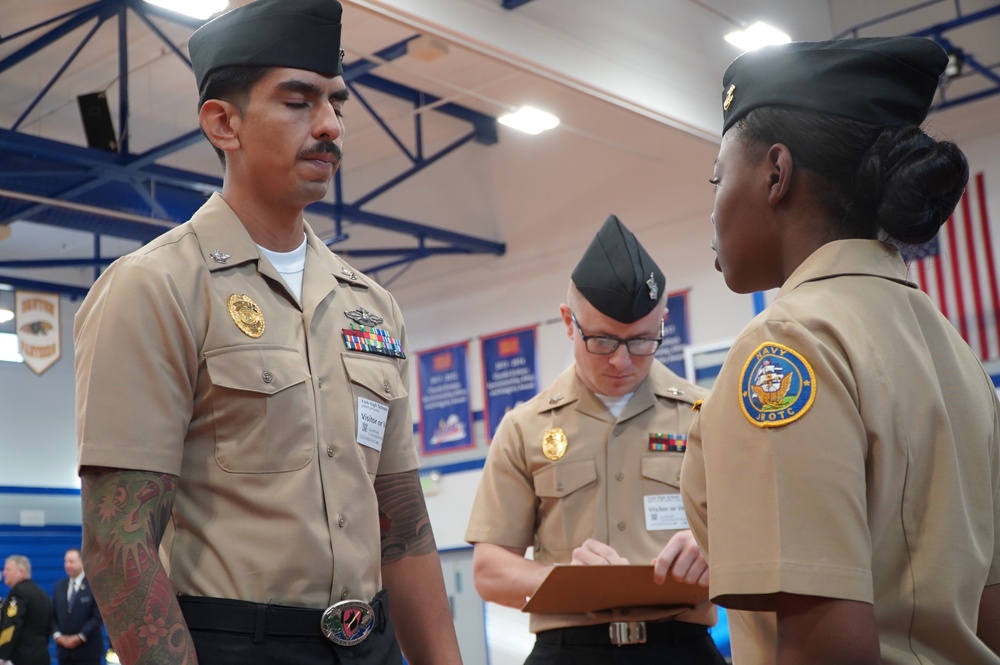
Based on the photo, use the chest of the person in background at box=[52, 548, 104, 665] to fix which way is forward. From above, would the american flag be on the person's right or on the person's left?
on the person's left

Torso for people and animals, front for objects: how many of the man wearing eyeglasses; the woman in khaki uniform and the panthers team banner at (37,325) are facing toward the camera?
2

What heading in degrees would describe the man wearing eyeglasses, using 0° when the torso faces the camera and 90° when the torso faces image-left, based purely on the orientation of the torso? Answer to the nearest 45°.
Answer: approximately 0°

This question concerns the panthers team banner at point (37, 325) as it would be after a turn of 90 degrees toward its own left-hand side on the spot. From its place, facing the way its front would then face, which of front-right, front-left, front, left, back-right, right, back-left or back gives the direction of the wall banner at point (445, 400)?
front

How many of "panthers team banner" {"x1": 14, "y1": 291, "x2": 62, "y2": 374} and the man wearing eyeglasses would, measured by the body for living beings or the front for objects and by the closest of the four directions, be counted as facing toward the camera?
2

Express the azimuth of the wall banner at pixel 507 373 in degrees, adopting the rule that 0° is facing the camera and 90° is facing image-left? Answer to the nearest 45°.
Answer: approximately 45°

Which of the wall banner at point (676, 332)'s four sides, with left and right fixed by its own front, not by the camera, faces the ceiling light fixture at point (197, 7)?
front

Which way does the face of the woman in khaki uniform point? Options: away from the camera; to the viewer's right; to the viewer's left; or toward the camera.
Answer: to the viewer's left

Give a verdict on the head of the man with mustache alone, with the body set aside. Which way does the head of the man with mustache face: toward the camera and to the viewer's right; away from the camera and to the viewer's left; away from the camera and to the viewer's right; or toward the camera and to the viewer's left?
toward the camera and to the viewer's right

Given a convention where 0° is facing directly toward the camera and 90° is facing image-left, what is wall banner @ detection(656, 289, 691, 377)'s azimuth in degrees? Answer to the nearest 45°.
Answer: approximately 45°

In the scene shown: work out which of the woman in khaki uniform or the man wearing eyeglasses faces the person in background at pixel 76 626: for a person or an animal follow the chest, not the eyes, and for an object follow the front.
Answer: the woman in khaki uniform

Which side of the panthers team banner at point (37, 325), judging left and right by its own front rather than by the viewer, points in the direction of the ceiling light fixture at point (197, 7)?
front

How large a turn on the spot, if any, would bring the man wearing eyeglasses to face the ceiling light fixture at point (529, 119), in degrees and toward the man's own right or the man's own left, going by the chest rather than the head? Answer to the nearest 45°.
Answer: approximately 180°

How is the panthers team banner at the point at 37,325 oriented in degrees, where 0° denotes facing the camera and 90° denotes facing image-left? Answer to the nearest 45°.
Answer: approximately 0°
